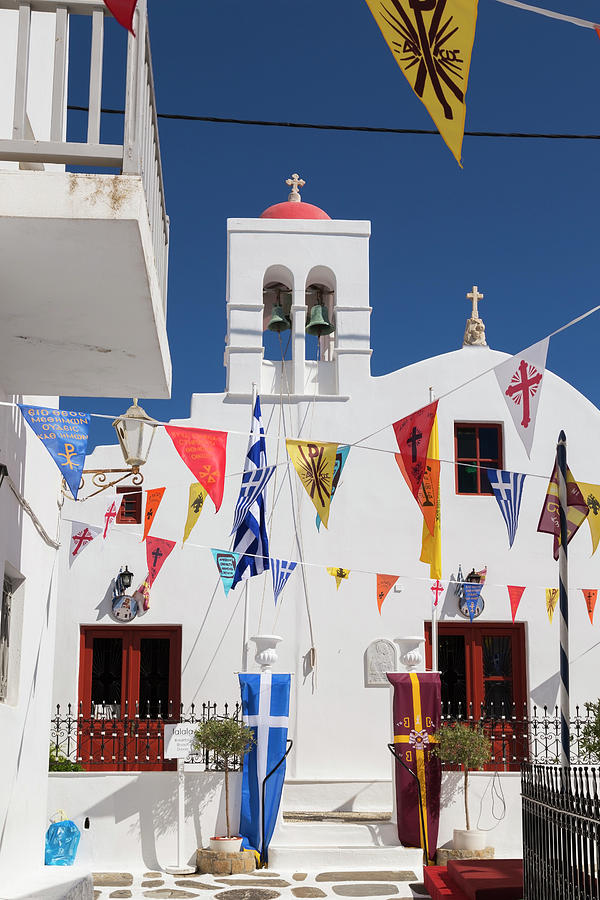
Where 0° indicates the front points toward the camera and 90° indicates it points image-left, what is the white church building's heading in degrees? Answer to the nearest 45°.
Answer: approximately 0°

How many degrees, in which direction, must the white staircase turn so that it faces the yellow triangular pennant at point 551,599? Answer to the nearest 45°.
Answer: approximately 135° to its left

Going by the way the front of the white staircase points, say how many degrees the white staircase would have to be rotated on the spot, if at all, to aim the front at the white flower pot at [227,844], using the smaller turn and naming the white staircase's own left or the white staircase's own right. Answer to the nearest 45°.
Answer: approximately 45° to the white staircase's own right

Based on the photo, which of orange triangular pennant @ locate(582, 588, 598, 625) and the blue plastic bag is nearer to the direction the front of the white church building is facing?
the blue plastic bag
